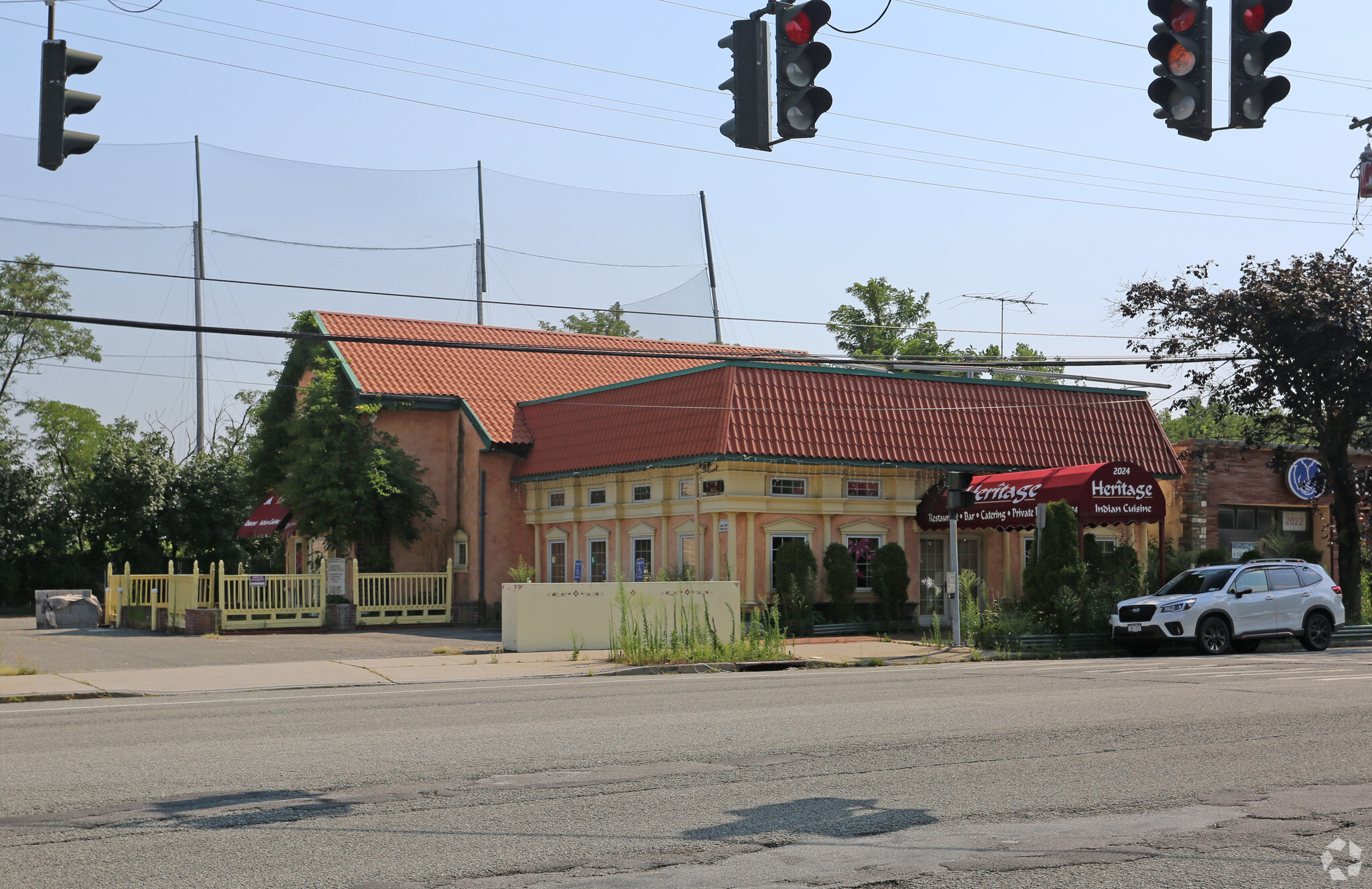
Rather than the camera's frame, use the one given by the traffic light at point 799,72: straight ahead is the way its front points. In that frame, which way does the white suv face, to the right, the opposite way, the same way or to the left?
to the right

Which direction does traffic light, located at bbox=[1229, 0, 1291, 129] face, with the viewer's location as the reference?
facing the viewer and to the right of the viewer

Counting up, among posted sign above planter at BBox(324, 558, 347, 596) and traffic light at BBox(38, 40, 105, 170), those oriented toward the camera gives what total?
1

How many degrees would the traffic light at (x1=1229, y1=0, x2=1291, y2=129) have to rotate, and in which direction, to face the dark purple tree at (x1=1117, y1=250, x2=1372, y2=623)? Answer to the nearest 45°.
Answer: approximately 135° to its left

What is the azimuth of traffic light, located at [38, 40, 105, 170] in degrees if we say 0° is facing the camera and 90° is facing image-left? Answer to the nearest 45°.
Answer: approximately 270°

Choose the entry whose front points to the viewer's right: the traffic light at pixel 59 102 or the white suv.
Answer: the traffic light

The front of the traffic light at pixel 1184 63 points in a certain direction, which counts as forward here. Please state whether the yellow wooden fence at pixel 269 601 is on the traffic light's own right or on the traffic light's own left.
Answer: on the traffic light's own right

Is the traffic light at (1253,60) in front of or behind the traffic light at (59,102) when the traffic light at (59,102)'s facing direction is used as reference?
in front
